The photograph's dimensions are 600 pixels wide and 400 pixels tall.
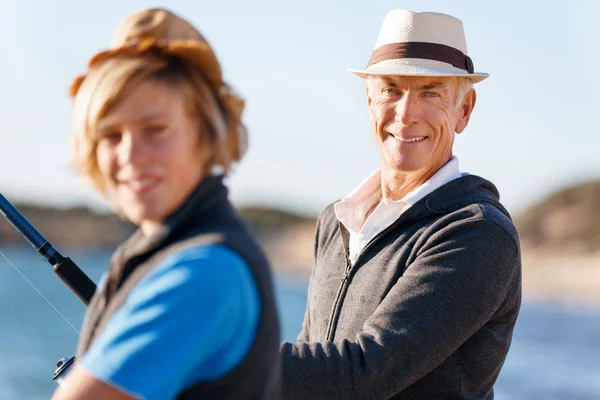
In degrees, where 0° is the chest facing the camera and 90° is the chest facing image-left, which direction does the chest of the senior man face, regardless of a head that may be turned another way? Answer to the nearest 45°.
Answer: approximately 45°
